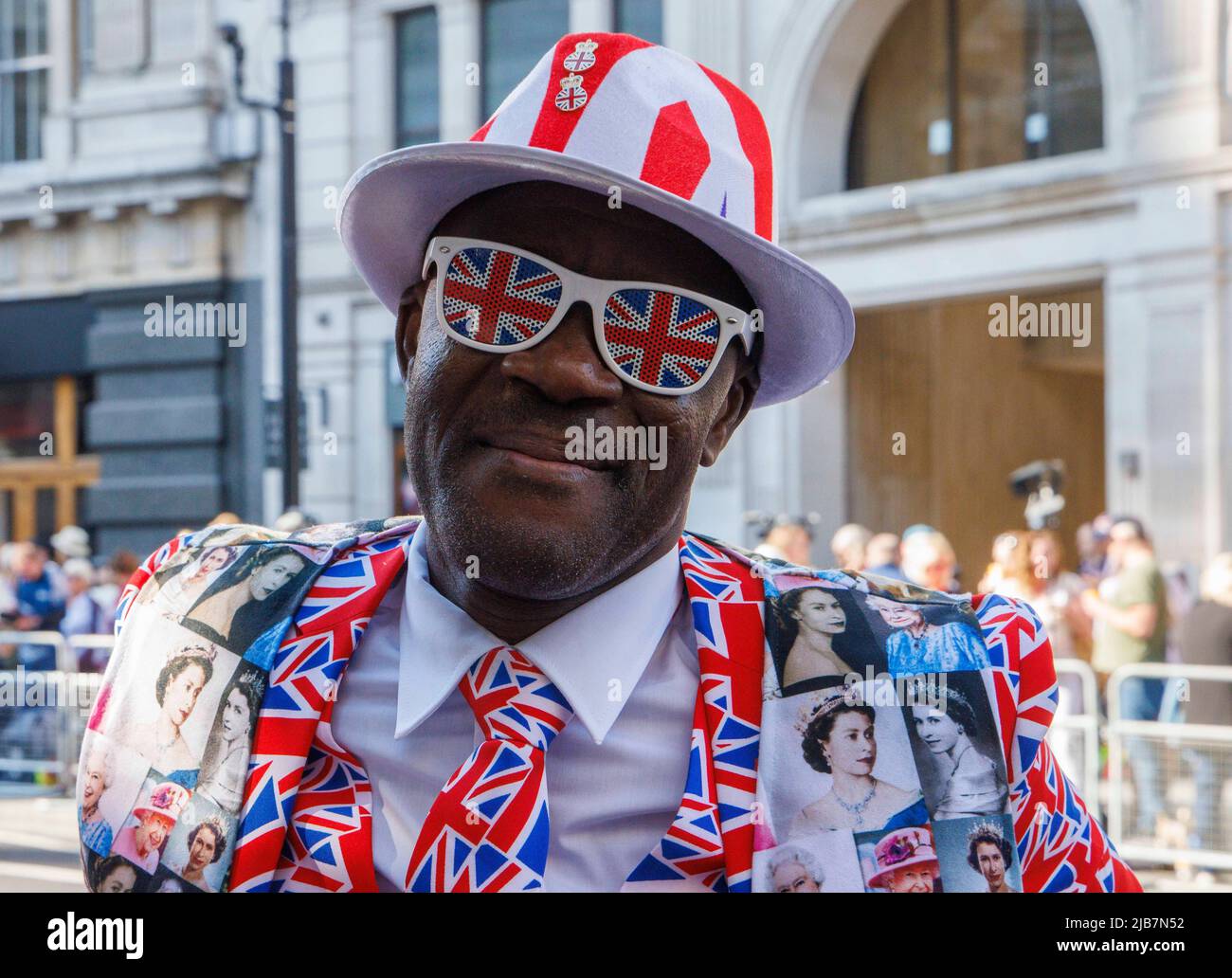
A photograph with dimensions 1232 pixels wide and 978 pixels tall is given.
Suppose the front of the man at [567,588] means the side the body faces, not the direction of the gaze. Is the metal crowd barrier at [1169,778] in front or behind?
behind

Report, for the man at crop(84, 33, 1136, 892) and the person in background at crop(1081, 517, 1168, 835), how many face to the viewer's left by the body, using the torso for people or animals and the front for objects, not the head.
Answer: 1

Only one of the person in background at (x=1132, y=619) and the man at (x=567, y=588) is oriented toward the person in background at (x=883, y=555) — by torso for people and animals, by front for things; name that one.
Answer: the person in background at (x=1132, y=619)

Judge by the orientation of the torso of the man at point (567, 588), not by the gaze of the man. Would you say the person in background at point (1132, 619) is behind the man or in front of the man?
behind

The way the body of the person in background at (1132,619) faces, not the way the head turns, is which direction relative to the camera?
to the viewer's left

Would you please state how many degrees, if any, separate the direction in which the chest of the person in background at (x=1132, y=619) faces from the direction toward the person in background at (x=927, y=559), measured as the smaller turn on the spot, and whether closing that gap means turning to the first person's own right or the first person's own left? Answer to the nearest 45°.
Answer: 0° — they already face them

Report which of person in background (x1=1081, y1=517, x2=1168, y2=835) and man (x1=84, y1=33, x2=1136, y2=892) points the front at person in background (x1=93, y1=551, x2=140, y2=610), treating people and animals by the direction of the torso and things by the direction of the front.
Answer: person in background (x1=1081, y1=517, x2=1168, y2=835)

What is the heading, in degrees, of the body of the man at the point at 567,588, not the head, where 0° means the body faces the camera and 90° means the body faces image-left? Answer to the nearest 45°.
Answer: approximately 0°

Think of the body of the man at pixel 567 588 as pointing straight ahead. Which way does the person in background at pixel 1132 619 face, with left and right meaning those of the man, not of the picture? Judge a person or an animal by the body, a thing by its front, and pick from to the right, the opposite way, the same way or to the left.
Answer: to the right

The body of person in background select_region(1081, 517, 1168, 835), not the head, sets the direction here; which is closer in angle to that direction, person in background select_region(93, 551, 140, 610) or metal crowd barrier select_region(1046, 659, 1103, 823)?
the person in background

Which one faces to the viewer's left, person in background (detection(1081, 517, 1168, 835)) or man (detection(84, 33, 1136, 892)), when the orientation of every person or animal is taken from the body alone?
the person in background
